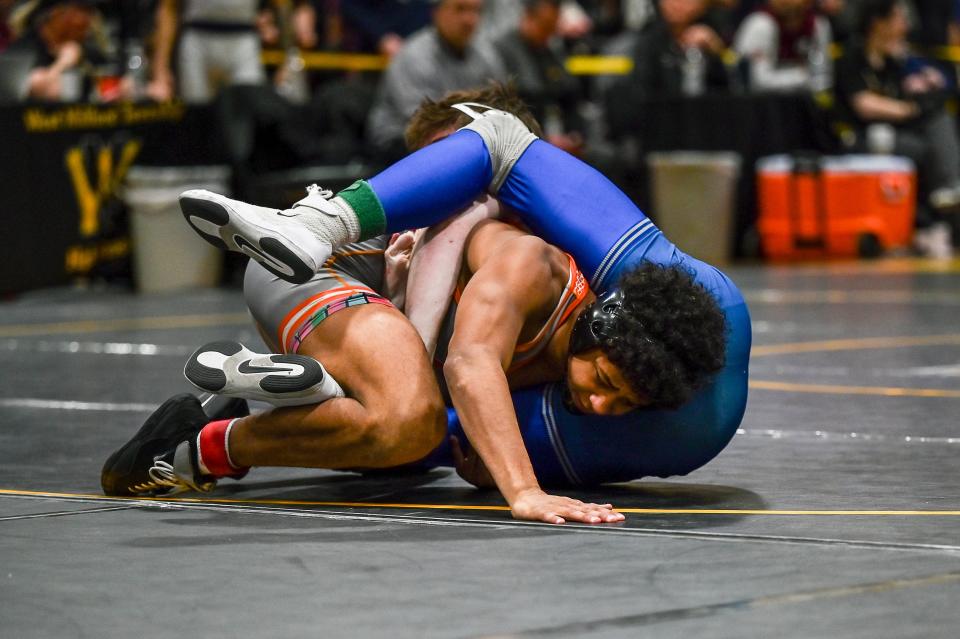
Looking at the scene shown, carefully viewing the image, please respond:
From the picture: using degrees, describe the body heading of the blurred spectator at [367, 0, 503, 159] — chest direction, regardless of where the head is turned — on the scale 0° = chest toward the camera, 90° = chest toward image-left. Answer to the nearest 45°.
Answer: approximately 315°

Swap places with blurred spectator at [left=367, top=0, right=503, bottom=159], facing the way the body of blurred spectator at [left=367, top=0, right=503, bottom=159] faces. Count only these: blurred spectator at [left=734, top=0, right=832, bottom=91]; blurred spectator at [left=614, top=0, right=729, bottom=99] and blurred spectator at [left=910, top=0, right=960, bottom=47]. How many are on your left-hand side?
3

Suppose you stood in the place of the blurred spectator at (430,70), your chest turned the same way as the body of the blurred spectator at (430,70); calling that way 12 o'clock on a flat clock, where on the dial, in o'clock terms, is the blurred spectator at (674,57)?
the blurred spectator at (674,57) is roughly at 9 o'clock from the blurred spectator at (430,70).

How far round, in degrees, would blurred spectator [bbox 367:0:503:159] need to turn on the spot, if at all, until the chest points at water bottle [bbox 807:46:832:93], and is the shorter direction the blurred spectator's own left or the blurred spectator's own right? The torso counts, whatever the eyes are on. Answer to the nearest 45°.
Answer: approximately 90° to the blurred spectator's own left

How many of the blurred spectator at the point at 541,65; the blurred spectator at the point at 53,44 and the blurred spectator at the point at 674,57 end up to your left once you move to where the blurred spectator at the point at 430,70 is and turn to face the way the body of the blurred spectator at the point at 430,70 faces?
2

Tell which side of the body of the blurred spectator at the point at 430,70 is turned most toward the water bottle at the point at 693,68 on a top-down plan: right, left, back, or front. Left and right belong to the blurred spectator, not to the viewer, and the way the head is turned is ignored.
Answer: left

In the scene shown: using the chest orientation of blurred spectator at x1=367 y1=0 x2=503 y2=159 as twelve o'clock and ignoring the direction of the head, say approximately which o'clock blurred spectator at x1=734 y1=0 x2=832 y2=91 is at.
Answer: blurred spectator at x1=734 y1=0 x2=832 y2=91 is roughly at 9 o'clock from blurred spectator at x1=367 y1=0 x2=503 y2=159.

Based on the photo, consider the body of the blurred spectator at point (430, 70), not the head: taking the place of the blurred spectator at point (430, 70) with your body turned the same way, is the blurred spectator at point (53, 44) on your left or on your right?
on your right

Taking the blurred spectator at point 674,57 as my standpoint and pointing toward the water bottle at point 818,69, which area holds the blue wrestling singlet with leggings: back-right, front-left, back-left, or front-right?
back-right
